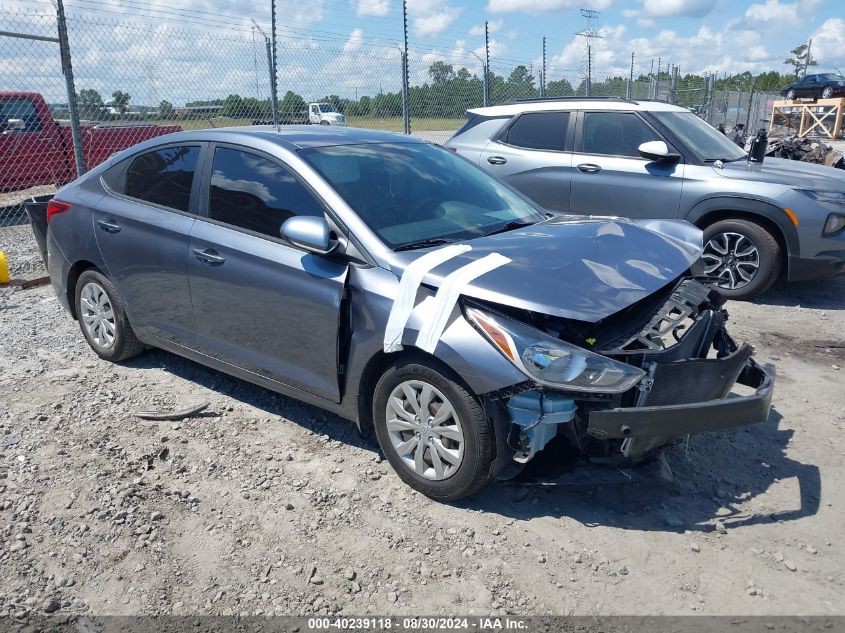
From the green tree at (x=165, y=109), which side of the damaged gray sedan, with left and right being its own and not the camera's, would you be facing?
back

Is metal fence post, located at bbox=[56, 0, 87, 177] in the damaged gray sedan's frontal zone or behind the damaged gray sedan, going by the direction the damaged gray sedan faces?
behind

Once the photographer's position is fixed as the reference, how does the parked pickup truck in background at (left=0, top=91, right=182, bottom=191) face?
facing to the left of the viewer

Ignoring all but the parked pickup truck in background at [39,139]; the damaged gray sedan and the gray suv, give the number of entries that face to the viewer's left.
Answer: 1

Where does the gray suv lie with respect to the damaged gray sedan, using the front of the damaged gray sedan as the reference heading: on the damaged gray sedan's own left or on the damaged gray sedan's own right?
on the damaged gray sedan's own left

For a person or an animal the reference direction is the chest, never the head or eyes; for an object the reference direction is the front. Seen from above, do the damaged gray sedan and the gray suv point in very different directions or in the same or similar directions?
same or similar directions

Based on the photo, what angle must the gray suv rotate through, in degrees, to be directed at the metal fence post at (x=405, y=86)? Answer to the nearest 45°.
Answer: approximately 180°

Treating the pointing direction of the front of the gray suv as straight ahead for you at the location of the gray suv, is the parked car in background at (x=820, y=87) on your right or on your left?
on your left

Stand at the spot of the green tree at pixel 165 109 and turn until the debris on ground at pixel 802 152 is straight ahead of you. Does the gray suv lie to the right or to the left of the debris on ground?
right

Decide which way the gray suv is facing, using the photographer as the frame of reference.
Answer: facing the viewer and to the right of the viewer

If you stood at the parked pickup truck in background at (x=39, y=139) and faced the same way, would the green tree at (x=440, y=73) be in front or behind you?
behind

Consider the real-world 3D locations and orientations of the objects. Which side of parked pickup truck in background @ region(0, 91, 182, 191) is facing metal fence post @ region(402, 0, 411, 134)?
back

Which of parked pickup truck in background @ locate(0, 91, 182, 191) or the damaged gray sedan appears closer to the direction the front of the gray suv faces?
the damaged gray sedan

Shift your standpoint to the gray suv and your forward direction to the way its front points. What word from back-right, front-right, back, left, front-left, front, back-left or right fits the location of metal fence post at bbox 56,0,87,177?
back-right

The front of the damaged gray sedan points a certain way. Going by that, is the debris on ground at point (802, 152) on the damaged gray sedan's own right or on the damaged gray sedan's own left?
on the damaged gray sedan's own left
